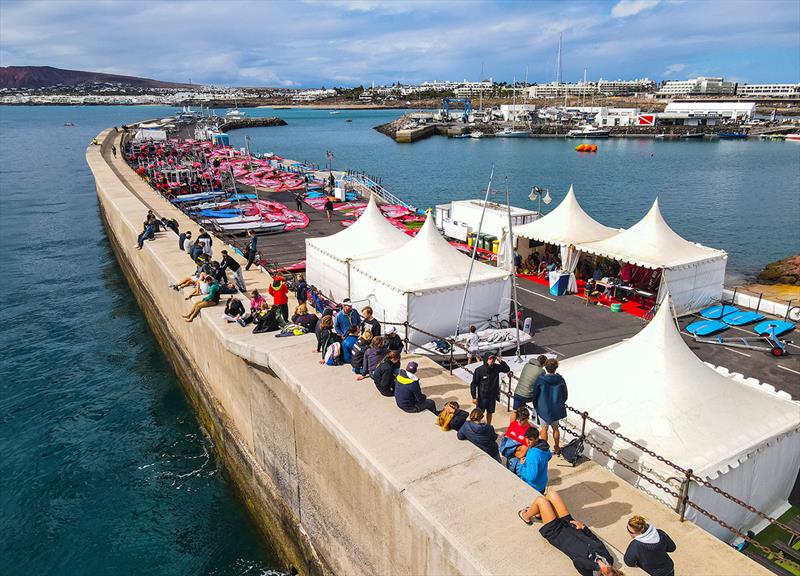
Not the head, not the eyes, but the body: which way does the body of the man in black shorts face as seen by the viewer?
toward the camera

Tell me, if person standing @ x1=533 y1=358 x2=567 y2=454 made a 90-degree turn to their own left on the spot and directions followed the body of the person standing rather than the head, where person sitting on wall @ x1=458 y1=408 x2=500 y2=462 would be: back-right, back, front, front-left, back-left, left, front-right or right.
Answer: front-left

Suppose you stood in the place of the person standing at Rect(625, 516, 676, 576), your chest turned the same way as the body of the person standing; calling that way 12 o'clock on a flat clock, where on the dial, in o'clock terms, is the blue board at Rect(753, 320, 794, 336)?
The blue board is roughly at 2 o'clock from the person standing.

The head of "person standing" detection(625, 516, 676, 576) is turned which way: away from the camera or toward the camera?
away from the camera

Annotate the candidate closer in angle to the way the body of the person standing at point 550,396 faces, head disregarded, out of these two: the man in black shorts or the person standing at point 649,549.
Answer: the man in black shorts
